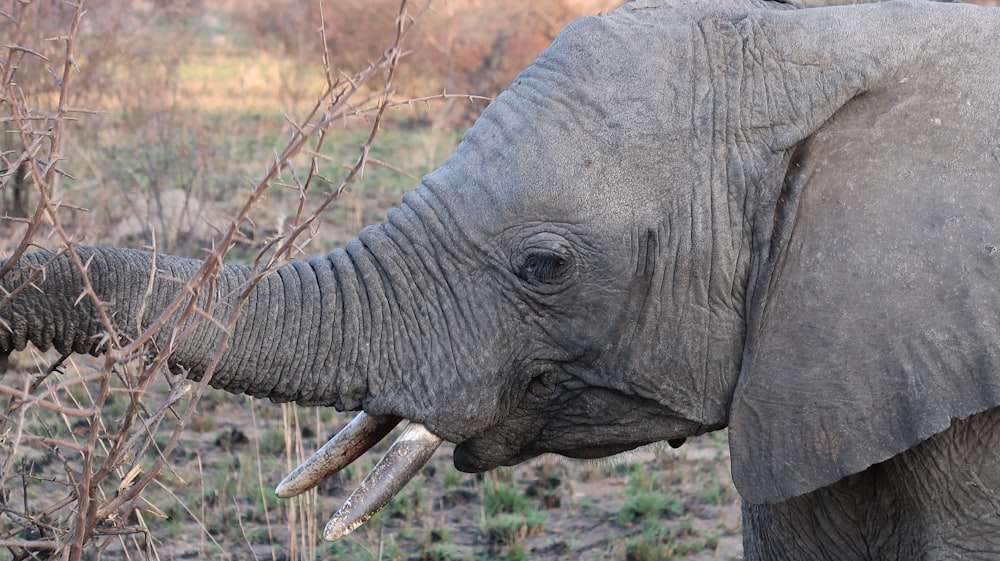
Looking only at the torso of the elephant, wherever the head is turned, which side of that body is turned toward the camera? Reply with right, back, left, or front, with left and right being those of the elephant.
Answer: left
